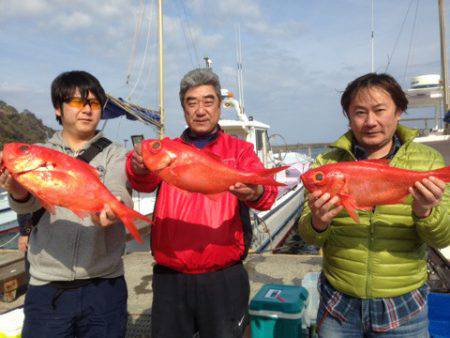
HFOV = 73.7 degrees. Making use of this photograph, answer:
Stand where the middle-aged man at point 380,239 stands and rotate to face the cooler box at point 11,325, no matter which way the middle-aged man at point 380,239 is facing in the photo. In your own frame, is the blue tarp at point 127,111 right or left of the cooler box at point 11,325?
right

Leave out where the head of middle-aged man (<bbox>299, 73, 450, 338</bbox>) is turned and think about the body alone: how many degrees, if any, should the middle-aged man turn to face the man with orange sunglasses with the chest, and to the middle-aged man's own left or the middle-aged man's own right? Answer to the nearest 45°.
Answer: approximately 90° to the middle-aged man's own right

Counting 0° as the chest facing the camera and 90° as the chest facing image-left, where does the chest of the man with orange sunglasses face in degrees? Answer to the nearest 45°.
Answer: approximately 0°

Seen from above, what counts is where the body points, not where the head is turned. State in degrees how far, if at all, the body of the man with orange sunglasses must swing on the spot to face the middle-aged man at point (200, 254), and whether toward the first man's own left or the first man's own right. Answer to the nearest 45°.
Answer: approximately 90° to the first man's own left

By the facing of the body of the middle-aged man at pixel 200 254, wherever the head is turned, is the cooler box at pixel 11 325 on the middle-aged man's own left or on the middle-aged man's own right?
on the middle-aged man's own right

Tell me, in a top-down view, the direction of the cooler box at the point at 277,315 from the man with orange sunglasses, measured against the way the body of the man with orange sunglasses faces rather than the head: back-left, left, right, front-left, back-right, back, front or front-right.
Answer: left

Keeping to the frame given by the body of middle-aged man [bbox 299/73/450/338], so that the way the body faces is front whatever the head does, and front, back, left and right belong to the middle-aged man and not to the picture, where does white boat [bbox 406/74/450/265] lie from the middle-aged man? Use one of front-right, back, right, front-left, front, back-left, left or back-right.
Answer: back

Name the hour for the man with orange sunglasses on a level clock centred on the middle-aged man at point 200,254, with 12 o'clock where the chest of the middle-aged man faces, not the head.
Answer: The man with orange sunglasses is roughly at 3 o'clock from the middle-aged man.

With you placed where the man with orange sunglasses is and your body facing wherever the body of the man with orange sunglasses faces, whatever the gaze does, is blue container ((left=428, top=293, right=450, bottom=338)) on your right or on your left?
on your left
